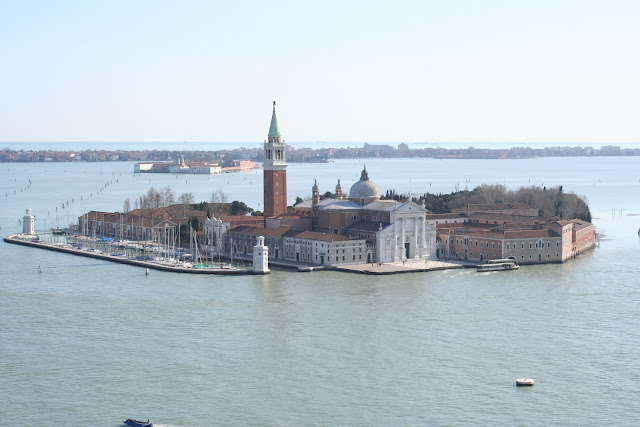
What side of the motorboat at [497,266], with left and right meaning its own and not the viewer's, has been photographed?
right

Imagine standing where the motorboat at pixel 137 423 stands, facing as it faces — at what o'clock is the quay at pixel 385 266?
The quay is roughly at 4 o'clock from the motorboat.

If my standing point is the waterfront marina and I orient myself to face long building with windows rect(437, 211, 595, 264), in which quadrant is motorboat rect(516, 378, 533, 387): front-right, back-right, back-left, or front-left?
front-right

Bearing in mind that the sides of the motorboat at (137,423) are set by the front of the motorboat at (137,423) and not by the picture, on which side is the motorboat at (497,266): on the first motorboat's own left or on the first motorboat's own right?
on the first motorboat's own right

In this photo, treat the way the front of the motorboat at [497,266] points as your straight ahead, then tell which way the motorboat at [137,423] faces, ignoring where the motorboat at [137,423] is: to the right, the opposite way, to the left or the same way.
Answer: the opposite way

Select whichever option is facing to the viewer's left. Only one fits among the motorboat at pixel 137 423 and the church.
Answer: the motorboat

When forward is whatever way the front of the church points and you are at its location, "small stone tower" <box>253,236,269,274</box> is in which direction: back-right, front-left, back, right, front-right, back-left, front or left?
right

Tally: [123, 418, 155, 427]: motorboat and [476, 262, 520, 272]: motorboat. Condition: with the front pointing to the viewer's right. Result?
1

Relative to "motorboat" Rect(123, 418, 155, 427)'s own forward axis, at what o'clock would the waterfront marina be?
The waterfront marina is roughly at 3 o'clock from the motorboat.

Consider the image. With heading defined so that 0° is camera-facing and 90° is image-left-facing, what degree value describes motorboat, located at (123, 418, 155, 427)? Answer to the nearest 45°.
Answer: approximately 90°

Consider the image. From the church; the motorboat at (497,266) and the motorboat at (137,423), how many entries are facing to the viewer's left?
1

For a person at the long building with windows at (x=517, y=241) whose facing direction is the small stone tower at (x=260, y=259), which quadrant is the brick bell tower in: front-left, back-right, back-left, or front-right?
front-right

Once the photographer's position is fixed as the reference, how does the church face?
facing the viewer and to the right of the viewer
